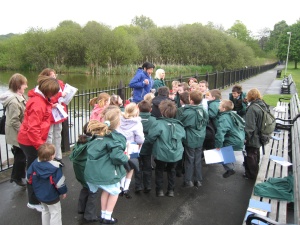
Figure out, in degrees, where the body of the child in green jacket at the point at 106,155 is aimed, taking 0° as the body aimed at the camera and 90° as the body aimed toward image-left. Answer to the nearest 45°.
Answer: approximately 225°

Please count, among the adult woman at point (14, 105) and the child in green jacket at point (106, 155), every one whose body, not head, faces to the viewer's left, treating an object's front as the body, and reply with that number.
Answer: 0

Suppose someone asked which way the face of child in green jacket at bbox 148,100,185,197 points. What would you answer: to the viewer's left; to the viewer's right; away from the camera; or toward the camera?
away from the camera

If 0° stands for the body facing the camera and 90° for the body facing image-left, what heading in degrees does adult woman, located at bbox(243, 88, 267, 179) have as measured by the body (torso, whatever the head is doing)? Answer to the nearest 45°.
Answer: approximately 90°

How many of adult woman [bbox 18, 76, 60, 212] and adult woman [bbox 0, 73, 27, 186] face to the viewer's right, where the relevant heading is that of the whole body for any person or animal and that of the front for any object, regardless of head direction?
2

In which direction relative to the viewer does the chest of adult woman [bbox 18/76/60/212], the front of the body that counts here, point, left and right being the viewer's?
facing to the right of the viewer

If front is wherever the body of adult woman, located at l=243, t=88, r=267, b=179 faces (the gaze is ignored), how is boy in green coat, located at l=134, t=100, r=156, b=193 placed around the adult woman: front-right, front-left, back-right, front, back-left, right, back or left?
front-left

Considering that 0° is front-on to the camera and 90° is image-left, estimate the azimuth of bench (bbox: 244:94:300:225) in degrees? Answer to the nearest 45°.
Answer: approximately 90°

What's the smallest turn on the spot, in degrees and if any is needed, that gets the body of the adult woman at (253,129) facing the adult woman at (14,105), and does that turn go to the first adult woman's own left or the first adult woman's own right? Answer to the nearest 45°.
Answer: approximately 45° to the first adult woman's own left

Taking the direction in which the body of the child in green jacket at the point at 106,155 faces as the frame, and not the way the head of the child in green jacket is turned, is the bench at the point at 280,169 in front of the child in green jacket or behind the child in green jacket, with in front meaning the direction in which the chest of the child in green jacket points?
in front

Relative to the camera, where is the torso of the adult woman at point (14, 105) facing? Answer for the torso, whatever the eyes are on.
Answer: to the viewer's right

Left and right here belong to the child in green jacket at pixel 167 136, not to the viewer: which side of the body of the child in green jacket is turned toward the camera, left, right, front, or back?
back

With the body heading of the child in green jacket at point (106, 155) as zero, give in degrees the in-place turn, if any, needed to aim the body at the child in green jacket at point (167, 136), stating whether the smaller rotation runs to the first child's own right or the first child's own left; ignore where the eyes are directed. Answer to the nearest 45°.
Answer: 0° — they already face them
